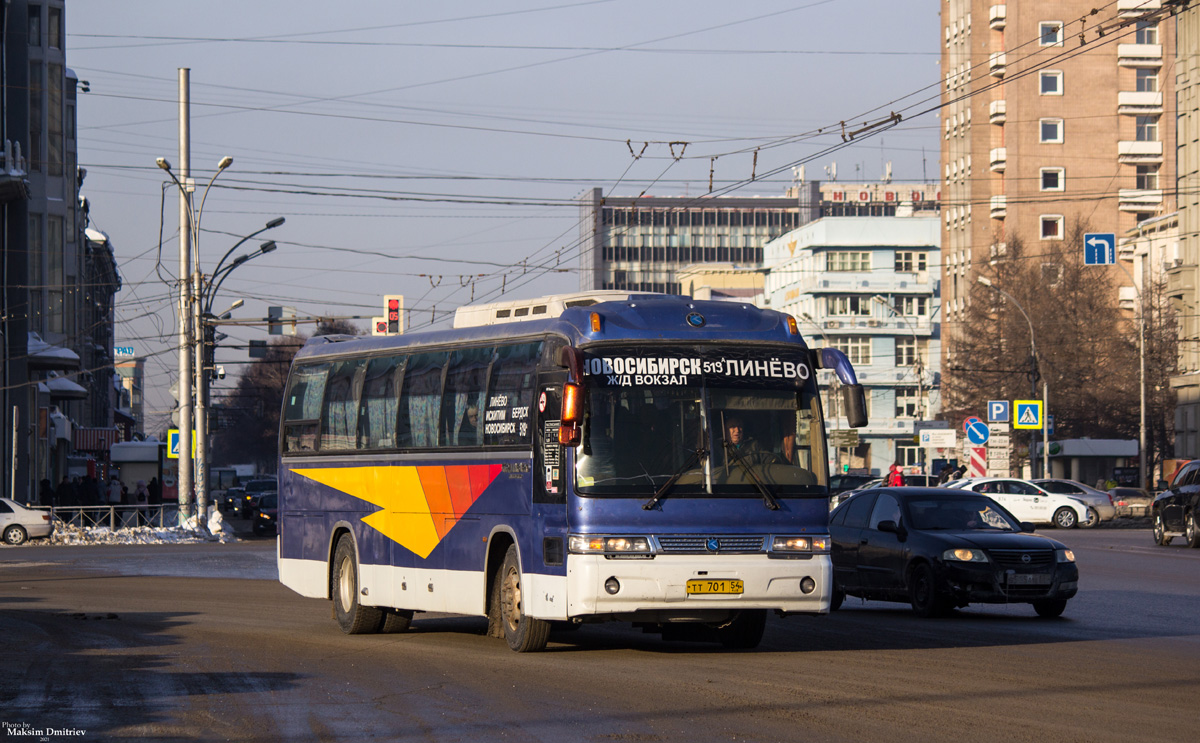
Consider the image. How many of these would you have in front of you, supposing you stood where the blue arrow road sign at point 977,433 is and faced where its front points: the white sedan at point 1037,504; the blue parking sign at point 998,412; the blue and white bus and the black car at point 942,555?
3

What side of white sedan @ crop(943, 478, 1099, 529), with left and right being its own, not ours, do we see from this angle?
right

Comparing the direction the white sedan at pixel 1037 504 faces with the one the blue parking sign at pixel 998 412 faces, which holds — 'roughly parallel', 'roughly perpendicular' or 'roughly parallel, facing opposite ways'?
roughly perpendicular

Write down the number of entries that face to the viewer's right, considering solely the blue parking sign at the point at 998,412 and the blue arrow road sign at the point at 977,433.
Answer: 0

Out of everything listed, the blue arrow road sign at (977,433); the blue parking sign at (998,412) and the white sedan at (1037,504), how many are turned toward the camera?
2
